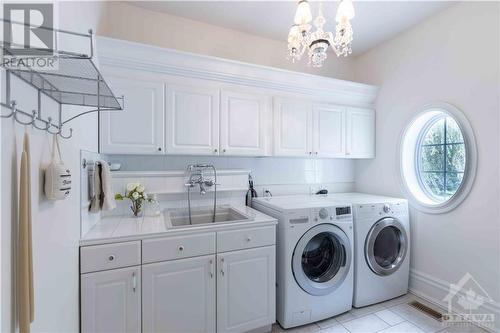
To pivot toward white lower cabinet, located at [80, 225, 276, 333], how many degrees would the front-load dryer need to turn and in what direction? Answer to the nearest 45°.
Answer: approximately 90° to its right

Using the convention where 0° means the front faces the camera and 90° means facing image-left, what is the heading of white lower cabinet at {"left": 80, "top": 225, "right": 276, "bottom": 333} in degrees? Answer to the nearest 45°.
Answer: approximately 315°

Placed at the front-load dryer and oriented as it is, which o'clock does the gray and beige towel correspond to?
The gray and beige towel is roughly at 3 o'clock from the front-load dryer.

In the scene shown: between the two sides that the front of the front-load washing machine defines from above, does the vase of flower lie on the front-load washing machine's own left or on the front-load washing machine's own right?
on the front-load washing machine's own right

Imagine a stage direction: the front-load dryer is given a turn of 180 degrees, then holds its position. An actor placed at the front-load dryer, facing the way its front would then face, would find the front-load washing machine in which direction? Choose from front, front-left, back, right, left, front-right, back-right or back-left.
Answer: left

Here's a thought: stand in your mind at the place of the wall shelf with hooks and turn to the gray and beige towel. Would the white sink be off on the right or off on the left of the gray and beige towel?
right

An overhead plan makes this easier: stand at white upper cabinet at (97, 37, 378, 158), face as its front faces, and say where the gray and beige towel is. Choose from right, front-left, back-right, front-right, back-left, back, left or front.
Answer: right

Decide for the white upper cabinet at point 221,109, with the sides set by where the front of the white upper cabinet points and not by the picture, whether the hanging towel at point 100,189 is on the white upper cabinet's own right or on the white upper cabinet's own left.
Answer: on the white upper cabinet's own right

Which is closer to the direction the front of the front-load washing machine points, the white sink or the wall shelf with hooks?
the wall shelf with hooks

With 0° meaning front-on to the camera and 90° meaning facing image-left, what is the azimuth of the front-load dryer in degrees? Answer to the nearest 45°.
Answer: approximately 315°

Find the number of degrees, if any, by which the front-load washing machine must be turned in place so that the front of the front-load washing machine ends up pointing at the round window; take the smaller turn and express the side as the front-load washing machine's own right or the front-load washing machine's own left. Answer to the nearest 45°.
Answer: approximately 90° to the front-load washing machine's own left

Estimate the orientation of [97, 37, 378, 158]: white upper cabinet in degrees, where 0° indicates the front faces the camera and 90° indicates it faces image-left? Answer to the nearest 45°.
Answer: approximately 315°

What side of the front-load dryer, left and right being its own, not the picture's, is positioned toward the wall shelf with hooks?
right
